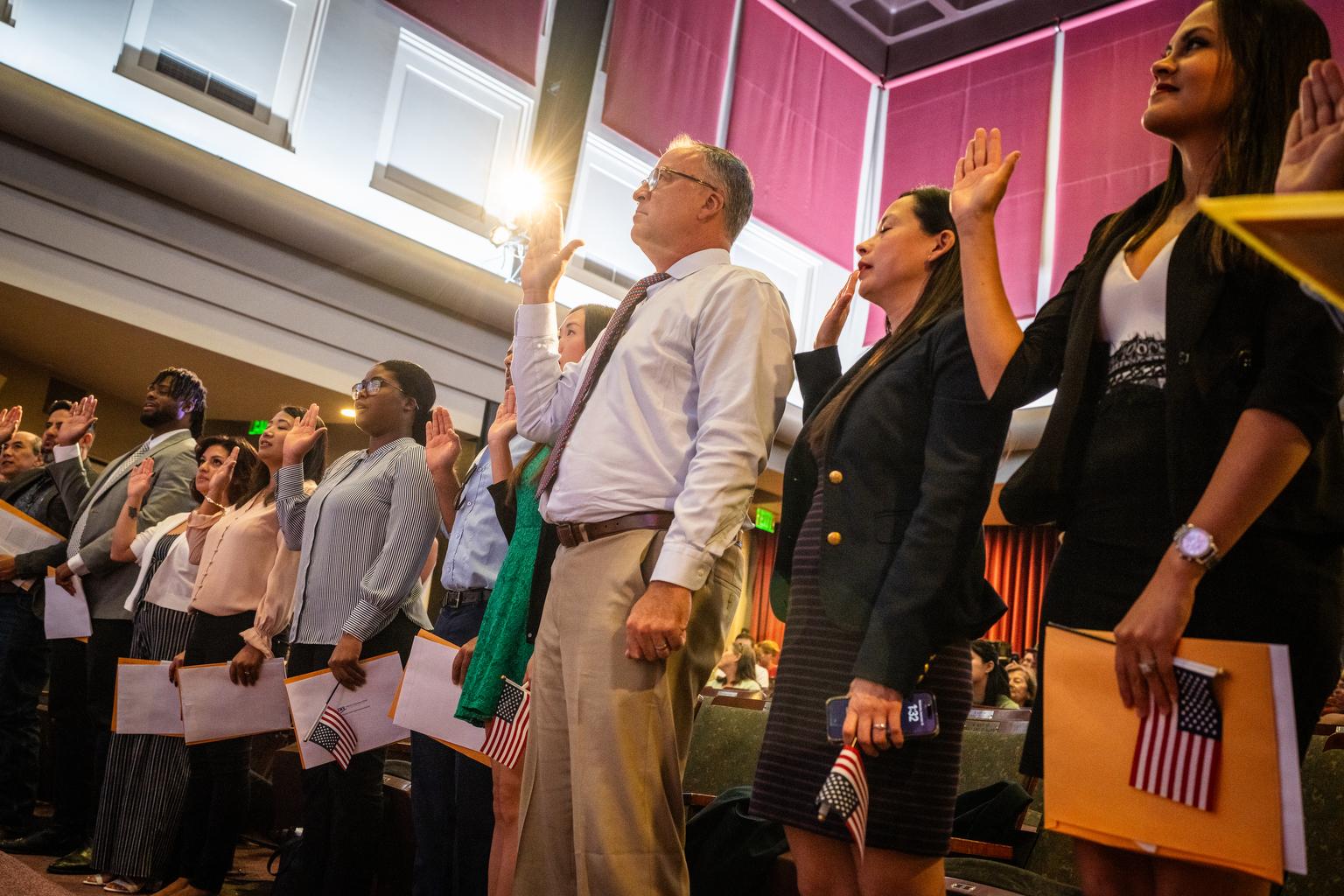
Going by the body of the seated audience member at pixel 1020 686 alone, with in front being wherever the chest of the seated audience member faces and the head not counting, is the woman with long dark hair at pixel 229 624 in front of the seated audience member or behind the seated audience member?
in front

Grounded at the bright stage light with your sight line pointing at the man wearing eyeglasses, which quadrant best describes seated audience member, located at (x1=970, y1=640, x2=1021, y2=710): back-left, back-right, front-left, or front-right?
front-left

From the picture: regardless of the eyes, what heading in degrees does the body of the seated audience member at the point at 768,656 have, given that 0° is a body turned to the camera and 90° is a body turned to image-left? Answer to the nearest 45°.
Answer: approximately 45°

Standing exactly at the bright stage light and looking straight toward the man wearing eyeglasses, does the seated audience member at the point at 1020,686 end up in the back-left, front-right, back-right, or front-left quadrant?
front-left

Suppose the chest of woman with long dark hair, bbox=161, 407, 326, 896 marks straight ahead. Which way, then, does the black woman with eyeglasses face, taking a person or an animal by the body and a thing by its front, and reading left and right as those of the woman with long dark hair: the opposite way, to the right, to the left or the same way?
the same way

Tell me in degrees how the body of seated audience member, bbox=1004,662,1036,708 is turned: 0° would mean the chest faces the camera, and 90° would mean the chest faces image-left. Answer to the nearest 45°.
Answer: approximately 45°

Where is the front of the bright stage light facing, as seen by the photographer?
facing the viewer
